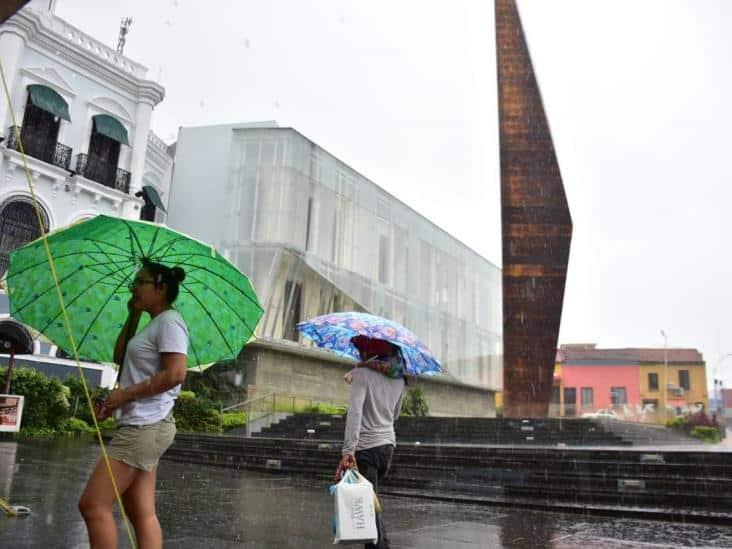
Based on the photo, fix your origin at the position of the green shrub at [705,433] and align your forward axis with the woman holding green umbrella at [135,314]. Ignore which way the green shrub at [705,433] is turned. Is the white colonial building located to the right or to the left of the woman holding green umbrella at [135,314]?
right

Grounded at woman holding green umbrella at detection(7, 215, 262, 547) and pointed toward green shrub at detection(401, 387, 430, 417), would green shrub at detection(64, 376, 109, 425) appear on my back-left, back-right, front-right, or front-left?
front-left

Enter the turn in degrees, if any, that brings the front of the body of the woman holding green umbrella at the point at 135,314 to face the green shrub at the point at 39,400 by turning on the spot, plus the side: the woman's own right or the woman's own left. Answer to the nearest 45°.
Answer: approximately 90° to the woman's own right

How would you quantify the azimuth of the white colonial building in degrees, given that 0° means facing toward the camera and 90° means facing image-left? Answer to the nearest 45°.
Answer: approximately 315°

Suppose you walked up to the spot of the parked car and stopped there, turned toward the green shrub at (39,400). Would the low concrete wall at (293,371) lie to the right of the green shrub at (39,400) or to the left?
right

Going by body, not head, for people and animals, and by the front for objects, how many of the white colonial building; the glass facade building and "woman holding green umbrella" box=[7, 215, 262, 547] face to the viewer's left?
1
